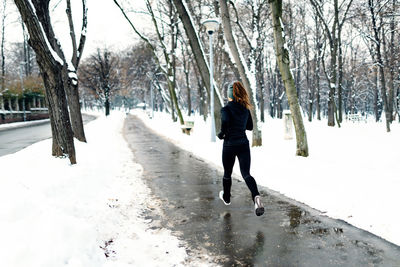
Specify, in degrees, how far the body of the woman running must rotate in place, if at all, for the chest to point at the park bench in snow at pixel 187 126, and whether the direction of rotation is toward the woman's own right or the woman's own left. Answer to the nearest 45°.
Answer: approximately 45° to the woman's own right

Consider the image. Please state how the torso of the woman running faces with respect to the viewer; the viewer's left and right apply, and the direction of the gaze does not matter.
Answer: facing away from the viewer and to the left of the viewer

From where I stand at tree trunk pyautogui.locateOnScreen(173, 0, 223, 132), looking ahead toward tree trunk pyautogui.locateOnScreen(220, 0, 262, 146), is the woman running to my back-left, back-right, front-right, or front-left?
front-right

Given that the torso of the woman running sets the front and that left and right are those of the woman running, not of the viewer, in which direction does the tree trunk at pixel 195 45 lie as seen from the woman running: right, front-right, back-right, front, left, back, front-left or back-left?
front-right

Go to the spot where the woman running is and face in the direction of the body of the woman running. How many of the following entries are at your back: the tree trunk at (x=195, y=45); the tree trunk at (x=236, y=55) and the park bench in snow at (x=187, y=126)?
0
